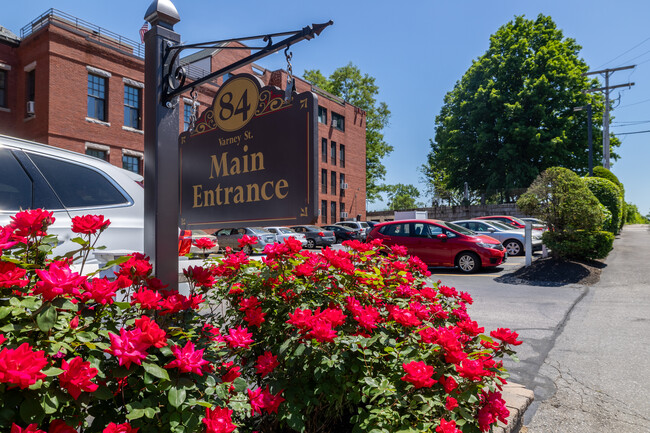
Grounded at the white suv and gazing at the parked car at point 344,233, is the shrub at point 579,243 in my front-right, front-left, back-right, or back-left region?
front-right

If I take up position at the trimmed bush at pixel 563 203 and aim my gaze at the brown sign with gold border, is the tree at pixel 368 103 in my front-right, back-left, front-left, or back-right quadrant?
back-right

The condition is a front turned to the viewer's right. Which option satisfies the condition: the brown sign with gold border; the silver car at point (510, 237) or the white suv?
the silver car

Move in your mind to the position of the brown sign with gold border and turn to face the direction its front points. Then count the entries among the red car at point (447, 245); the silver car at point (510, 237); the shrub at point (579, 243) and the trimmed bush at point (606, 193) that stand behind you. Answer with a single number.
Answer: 4

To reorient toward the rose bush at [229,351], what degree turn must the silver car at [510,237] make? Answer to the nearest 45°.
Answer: approximately 90° to its right

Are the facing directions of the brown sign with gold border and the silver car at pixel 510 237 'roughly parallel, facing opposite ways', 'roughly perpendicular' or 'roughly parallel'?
roughly perpendicular

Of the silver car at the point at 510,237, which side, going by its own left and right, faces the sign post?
right

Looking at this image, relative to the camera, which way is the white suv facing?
to the viewer's left

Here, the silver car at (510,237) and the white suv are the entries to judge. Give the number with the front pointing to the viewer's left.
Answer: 1

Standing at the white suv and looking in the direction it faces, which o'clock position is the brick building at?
The brick building is roughly at 3 o'clock from the white suv.

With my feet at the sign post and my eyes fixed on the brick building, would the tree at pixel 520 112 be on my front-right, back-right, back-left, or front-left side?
front-right

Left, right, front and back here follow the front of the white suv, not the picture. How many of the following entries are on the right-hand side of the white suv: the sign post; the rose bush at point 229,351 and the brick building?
1

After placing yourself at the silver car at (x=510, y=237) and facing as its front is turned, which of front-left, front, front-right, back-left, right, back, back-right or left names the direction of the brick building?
back

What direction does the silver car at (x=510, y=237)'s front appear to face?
to the viewer's right

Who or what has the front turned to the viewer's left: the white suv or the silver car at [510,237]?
the white suv

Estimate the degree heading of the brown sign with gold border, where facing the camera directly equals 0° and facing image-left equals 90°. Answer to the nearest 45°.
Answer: approximately 45°

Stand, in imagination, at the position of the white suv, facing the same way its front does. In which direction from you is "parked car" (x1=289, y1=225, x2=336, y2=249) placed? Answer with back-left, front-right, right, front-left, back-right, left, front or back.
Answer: back-right

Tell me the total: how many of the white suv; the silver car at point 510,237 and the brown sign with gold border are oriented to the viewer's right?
1
